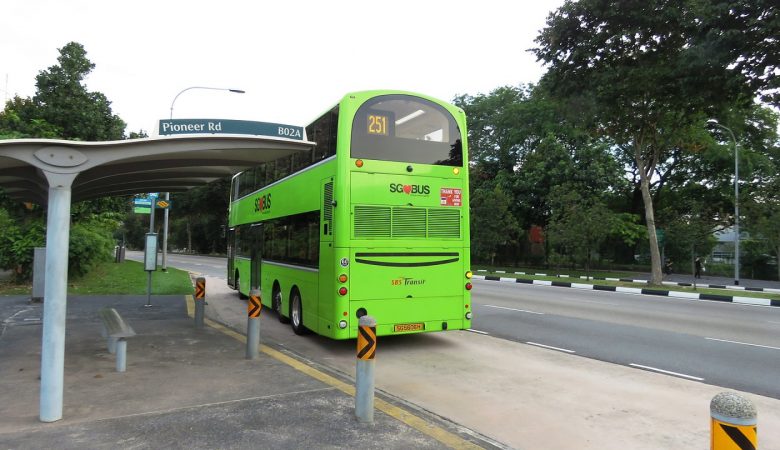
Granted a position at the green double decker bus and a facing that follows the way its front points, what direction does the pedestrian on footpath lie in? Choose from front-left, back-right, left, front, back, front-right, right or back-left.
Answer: right

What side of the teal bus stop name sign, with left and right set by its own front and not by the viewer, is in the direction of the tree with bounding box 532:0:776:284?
left

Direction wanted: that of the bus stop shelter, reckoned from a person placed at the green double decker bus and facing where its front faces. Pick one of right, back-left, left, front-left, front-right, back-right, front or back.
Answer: left

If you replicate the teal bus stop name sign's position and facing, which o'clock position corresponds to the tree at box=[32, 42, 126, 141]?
The tree is roughly at 5 o'clock from the teal bus stop name sign.

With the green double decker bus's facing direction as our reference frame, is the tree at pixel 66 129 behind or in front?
in front

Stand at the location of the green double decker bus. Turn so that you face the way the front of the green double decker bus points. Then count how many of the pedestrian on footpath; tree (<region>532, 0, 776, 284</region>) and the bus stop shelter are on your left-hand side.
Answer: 1

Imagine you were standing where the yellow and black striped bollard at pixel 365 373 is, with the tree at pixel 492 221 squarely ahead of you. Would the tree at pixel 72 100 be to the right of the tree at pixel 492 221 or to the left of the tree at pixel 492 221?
left

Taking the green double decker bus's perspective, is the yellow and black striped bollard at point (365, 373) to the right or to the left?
on its left

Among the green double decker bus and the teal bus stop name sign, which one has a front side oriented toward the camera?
the teal bus stop name sign

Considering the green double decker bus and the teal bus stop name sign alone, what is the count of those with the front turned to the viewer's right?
0

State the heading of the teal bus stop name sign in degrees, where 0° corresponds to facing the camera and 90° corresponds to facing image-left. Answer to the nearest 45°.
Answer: approximately 0°

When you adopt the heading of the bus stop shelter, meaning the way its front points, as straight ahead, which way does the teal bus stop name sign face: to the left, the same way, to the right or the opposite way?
to the right

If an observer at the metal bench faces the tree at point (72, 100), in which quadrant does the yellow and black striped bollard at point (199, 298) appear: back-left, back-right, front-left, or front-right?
front-right

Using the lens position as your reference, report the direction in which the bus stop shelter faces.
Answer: facing to the right of the viewer
